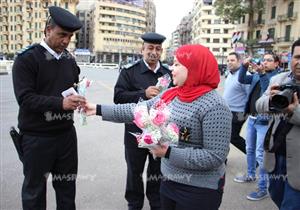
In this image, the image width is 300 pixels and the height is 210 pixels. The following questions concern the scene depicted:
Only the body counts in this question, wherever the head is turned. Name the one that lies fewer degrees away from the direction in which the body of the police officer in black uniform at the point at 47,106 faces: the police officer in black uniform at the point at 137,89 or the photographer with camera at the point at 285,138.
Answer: the photographer with camera

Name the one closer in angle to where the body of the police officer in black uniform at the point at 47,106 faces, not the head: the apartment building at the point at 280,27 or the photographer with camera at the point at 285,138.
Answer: the photographer with camera

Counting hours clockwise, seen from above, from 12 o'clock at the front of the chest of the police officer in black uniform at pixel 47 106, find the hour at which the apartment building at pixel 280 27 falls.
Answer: The apartment building is roughly at 9 o'clock from the police officer in black uniform.

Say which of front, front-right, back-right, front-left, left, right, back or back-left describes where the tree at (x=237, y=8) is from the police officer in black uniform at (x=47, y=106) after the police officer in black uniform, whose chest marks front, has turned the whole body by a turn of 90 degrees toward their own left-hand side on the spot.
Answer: front

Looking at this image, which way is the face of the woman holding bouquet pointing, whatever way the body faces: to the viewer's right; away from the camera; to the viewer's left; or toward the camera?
to the viewer's left

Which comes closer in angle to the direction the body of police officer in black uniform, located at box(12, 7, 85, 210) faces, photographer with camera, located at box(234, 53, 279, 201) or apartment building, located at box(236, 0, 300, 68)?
the photographer with camera

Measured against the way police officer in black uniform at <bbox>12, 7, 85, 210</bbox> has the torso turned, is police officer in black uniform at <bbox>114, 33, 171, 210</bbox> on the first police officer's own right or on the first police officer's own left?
on the first police officer's own left

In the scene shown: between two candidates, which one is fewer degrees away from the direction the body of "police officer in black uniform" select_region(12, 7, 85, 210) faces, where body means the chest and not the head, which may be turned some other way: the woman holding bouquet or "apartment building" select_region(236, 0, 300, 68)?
the woman holding bouquet

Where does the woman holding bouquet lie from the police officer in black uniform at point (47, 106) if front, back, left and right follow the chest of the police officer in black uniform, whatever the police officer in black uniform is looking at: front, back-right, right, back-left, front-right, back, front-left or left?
front

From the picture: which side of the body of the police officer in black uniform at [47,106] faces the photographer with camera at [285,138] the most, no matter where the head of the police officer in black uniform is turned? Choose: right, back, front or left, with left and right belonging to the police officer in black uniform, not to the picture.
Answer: front

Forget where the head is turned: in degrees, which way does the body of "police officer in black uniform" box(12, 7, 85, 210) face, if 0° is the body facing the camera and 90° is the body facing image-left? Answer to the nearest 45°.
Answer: approximately 315°

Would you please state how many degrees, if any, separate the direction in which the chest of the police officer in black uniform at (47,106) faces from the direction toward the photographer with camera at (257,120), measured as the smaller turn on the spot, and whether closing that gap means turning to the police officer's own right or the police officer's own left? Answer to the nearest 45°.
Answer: approximately 45° to the police officer's own left

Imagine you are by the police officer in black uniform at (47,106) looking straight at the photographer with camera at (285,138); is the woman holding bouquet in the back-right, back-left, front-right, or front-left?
front-right
